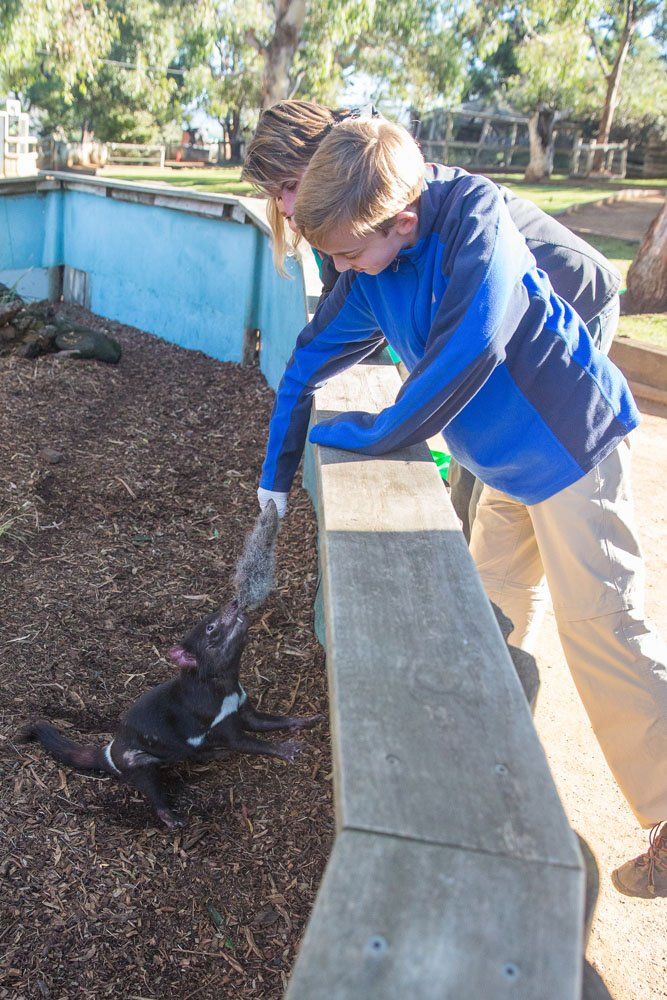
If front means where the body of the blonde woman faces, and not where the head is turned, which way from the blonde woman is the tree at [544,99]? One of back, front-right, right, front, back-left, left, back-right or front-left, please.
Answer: right

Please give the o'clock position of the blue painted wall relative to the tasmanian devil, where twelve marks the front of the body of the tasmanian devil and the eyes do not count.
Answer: The blue painted wall is roughly at 9 o'clock from the tasmanian devil.

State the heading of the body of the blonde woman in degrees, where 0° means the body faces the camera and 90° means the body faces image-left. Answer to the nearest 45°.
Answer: approximately 90°

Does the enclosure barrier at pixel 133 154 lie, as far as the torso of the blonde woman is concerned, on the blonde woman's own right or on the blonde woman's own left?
on the blonde woman's own right

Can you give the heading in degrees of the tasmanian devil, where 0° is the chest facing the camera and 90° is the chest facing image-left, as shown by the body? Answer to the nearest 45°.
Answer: approximately 270°

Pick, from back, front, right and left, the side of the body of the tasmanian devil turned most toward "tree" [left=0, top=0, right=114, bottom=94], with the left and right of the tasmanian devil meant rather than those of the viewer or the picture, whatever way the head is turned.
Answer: left

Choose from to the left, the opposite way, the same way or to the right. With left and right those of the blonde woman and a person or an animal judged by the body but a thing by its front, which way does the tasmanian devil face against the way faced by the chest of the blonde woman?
the opposite way

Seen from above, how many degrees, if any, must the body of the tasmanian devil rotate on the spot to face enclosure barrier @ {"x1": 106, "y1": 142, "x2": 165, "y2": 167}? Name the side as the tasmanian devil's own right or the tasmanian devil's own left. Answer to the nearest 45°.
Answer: approximately 90° to the tasmanian devil's own left

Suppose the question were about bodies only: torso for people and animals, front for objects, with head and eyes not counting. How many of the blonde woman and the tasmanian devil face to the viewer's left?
1
